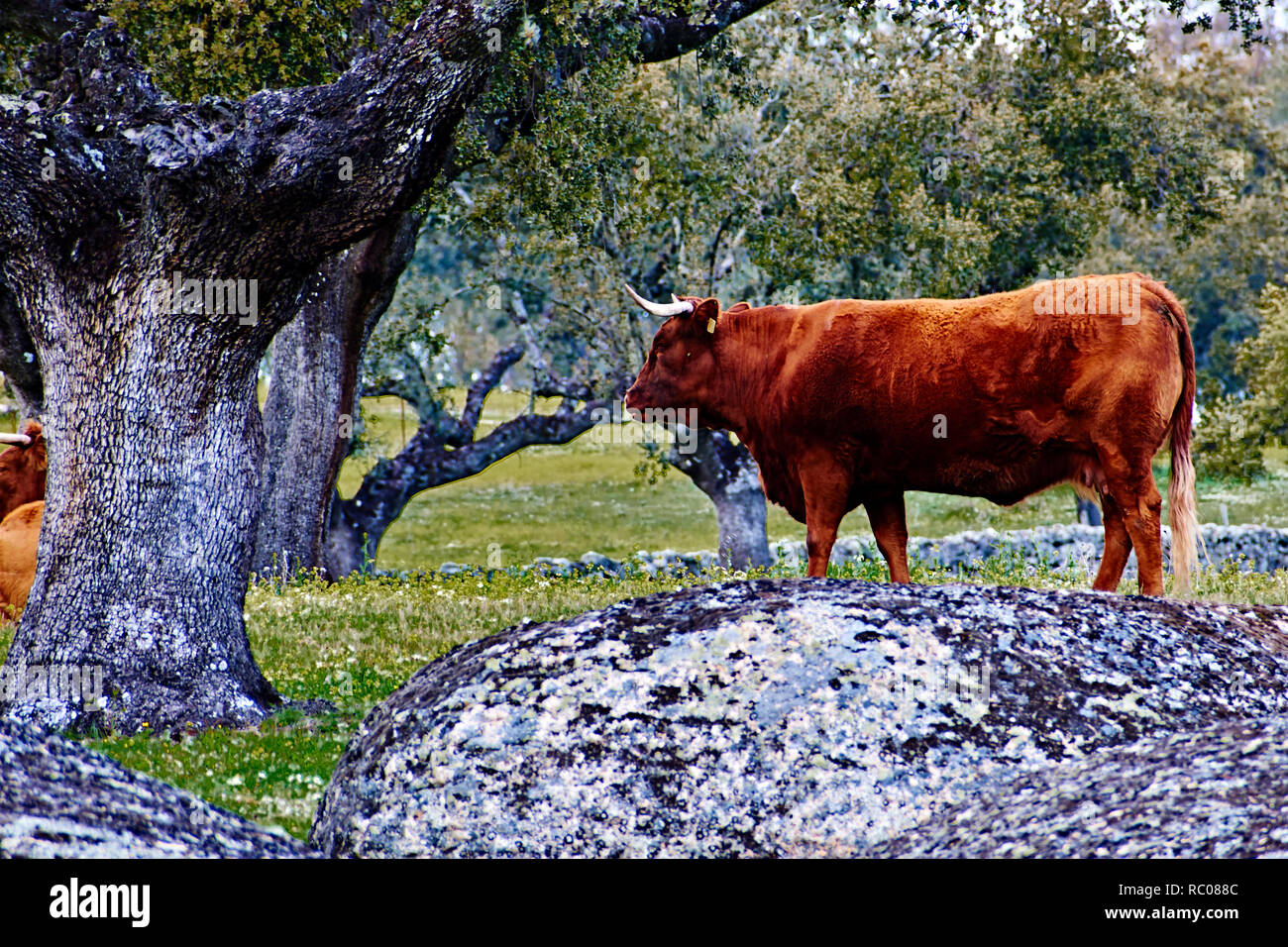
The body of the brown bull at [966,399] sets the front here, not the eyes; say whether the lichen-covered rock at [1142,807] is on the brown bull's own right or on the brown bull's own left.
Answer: on the brown bull's own left

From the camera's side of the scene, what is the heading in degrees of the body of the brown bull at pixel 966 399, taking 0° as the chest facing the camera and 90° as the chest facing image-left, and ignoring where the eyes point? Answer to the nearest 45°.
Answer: approximately 90°

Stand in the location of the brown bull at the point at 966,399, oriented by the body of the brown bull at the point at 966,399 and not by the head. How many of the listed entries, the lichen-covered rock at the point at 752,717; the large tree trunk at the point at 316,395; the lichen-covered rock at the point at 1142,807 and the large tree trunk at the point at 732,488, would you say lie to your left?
2

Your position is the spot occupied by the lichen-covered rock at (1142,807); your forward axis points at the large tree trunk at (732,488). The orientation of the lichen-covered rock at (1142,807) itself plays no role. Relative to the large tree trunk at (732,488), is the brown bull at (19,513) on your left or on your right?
left

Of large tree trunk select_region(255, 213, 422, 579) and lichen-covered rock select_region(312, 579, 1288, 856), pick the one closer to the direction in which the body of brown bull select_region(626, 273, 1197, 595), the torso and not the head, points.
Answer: the large tree trunk

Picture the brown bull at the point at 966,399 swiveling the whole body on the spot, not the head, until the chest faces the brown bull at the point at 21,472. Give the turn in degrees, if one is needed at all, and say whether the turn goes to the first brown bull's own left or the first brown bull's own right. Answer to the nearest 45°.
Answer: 0° — it already faces it
